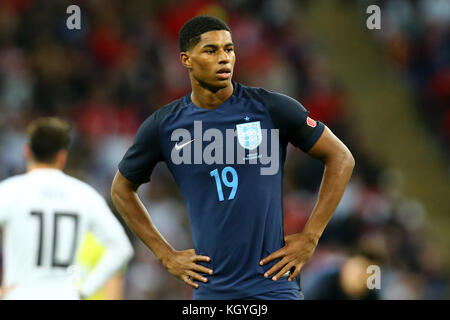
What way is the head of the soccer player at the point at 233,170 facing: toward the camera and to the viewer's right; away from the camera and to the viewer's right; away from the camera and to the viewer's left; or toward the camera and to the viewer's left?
toward the camera and to the viewer's right

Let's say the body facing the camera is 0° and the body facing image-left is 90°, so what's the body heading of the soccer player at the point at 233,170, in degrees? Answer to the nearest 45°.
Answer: approximately 0°

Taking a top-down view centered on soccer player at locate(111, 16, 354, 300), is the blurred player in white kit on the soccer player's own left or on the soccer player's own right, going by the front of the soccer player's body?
on the soccer player's own right

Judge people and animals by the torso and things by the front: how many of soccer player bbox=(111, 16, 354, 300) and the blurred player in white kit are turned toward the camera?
1

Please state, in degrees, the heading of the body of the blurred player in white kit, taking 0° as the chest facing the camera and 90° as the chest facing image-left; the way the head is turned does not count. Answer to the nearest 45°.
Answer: approximately 180°

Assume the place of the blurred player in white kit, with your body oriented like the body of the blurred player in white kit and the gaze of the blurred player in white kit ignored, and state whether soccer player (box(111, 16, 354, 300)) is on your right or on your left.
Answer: on your right

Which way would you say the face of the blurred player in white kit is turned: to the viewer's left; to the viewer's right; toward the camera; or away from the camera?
away from the camera

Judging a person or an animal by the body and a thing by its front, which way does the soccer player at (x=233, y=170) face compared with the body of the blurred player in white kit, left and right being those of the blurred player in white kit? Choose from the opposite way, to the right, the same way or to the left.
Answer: the opposite way
